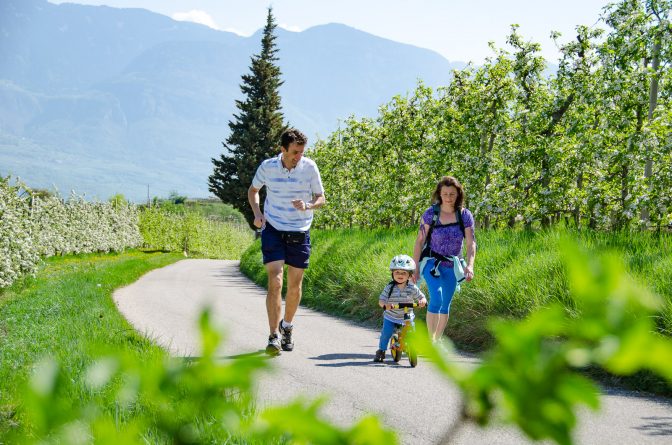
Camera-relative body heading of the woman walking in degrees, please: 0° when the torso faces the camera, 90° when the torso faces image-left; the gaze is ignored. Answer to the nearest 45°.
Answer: approximately 0°

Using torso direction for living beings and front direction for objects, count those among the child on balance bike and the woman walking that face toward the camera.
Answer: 2

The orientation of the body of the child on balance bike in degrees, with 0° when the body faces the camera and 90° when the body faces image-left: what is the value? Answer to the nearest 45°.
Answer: approximately 0°
